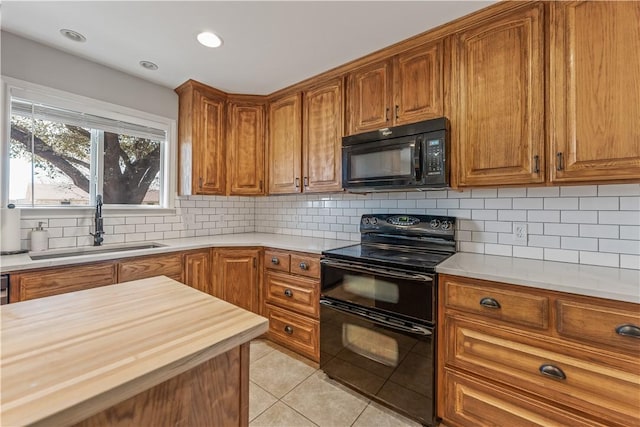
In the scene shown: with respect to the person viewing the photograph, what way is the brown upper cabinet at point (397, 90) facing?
facing the viewer and to the left of the viewer

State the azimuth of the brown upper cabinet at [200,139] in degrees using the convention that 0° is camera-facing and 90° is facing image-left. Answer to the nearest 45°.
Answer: approximately 315°

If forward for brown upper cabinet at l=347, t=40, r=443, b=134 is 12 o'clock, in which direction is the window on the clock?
The window is roughly at 1 o'clock from the brown upper cabinet.

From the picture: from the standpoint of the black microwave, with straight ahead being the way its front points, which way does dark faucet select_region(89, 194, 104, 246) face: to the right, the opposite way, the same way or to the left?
to the left

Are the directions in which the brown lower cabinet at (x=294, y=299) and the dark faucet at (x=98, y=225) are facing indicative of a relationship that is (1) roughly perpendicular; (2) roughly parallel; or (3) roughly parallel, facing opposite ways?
roughly perpendicular

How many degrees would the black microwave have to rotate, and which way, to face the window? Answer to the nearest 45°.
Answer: approximately 45° to its right

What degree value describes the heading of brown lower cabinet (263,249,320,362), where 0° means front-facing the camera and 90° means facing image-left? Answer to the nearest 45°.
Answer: approximately 45°

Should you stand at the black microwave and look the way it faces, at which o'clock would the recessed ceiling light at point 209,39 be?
The recessed ceiling light is roughly at 1 o'clock from the black microwave.

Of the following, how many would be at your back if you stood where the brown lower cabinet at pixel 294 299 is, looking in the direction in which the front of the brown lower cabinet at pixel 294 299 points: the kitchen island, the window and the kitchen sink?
0

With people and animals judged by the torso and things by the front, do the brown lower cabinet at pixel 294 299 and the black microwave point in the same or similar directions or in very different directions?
same or similar directions
